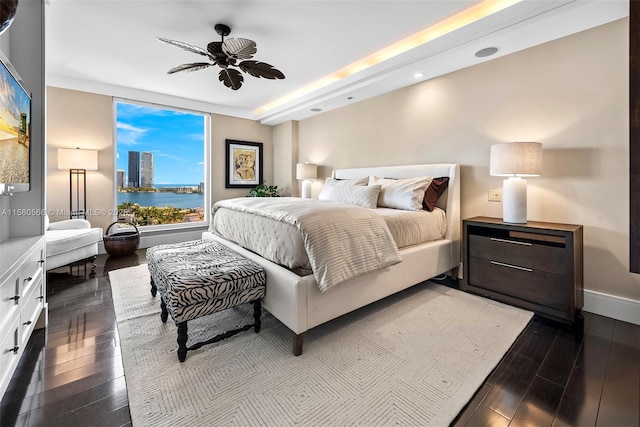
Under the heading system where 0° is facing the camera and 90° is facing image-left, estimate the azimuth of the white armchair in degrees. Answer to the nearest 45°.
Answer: approximately 315°

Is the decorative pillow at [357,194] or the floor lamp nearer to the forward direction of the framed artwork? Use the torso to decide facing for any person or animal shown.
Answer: the decorative pillow

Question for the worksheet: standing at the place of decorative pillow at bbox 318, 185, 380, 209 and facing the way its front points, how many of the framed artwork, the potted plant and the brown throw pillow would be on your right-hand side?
2

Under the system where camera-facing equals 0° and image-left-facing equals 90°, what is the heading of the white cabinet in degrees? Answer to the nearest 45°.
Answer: approximately 270°

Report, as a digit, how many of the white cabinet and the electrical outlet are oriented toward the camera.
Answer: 1

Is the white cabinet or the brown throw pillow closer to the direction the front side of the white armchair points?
the brown throw pillow
